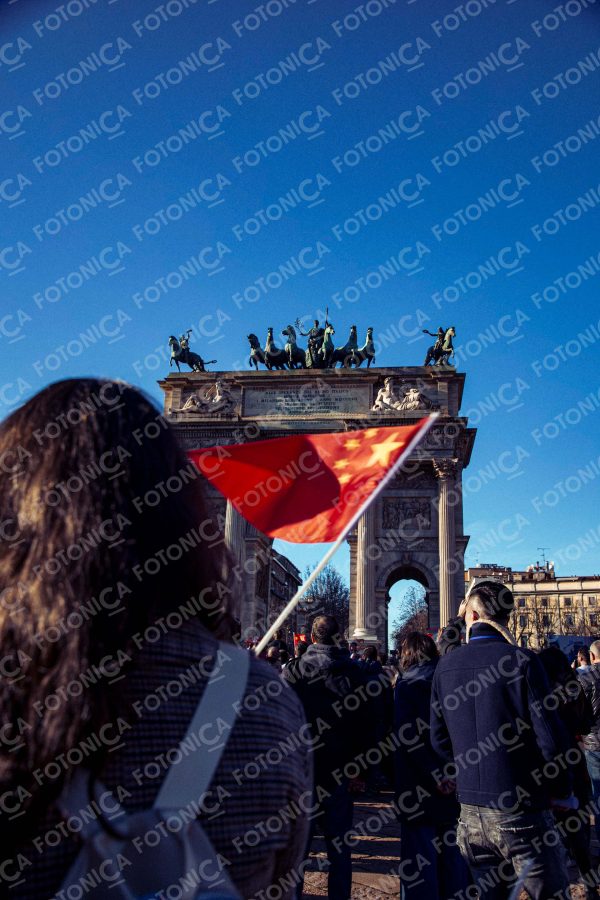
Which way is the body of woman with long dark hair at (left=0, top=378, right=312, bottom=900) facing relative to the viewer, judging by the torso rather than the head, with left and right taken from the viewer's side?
facing away from the viewer and to the right of the viewer

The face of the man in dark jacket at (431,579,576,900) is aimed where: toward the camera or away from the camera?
away from the camera
